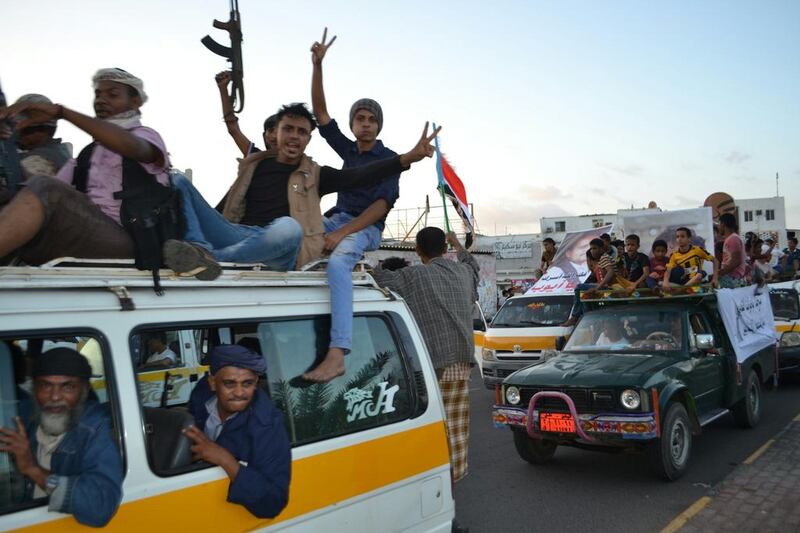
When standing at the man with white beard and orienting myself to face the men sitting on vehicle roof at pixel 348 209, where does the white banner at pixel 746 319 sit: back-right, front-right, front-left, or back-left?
front-right

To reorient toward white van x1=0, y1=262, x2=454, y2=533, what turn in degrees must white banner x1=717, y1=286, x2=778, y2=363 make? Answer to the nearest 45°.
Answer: approximately 45° to its right

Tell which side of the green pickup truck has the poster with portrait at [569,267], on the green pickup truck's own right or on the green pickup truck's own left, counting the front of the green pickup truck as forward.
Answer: on the green pickup truck's own right

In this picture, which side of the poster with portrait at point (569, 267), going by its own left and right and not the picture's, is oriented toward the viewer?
front

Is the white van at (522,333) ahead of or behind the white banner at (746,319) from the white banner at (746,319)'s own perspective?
behind

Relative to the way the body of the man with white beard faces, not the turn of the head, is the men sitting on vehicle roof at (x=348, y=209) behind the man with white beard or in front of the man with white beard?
behind

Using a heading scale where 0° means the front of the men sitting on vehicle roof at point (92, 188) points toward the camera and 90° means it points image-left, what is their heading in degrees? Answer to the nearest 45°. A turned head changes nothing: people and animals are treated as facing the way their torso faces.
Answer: approximately 45°

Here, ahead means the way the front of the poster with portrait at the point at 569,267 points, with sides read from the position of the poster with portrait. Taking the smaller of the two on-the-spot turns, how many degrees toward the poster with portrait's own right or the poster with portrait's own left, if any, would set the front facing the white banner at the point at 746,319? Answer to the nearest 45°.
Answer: approximately 45° to the poster with portrait's own left

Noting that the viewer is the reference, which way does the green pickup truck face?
facing the viewer and to the left of the viewer

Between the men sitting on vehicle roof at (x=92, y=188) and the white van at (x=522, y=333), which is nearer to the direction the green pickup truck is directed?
the men sitting on vehicle roof
